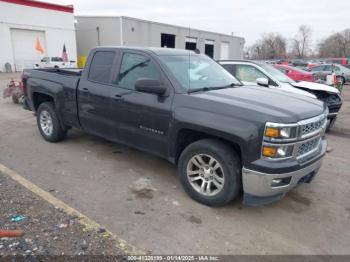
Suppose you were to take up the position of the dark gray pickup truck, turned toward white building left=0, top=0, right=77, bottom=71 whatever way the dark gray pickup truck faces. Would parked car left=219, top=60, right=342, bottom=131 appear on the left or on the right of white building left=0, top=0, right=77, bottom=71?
right

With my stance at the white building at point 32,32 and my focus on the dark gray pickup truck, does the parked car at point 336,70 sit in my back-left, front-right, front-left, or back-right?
front-left

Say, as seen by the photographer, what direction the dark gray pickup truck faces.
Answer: facing the viewer and to the right of the viewer

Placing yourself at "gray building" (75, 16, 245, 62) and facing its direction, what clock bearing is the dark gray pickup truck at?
The dark gray pickup truck is roughly at 1 o'clock from the gray building.

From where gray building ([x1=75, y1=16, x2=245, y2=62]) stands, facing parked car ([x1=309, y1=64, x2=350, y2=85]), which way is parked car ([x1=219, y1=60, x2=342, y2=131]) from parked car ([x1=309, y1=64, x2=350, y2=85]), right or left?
right

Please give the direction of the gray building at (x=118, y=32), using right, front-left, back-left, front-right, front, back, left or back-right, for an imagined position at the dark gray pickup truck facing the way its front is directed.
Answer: back-left

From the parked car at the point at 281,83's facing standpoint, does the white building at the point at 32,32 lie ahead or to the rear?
to the rear

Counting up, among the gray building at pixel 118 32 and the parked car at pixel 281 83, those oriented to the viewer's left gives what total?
0

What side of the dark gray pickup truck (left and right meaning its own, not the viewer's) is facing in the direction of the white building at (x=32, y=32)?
back
